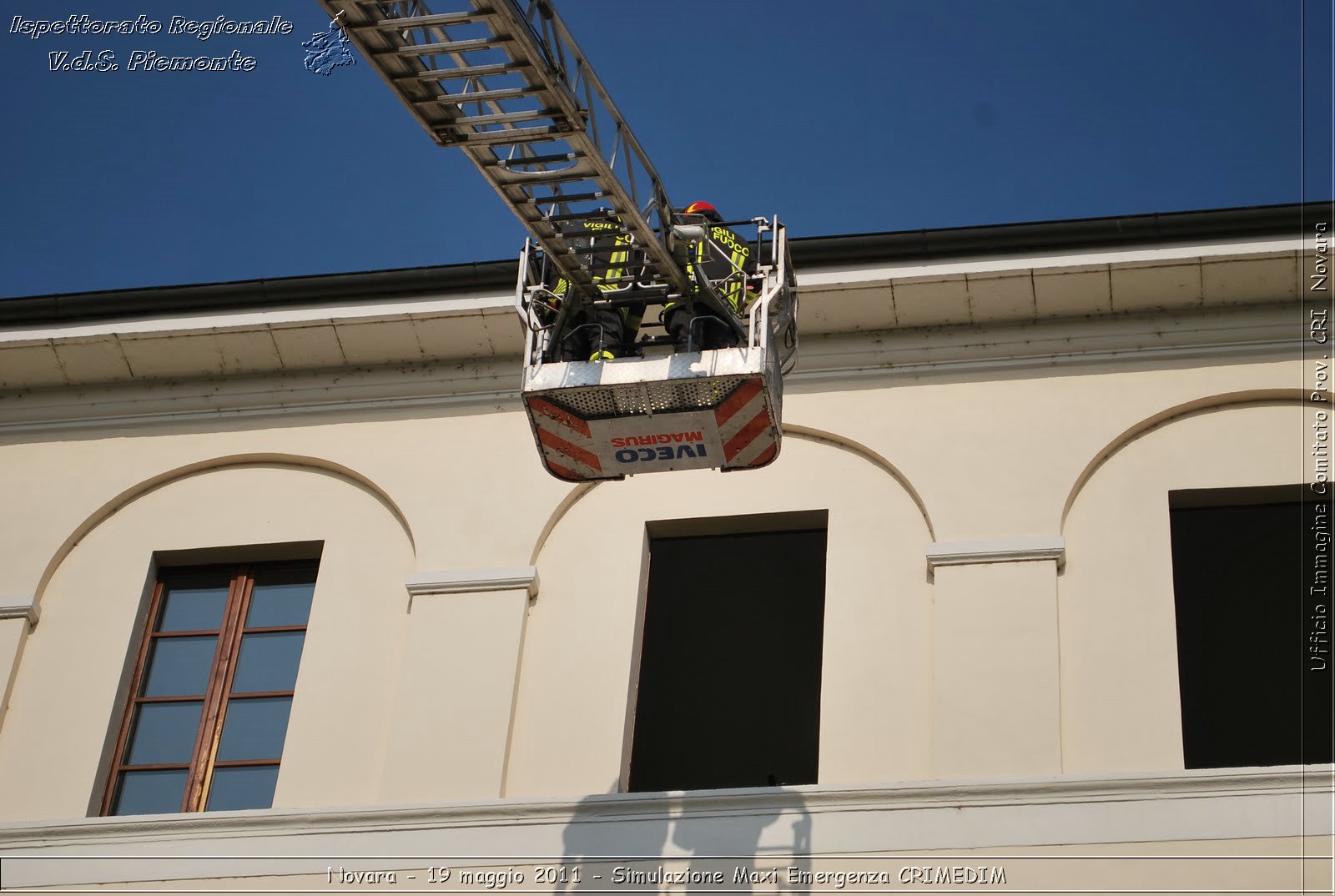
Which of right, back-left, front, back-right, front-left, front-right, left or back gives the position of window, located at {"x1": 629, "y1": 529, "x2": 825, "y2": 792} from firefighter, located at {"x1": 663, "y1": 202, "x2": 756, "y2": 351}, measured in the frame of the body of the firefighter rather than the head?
front-right

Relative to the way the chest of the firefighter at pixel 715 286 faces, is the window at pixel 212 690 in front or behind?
in front

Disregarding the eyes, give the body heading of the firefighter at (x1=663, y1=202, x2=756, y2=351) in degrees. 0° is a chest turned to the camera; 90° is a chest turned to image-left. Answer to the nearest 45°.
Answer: approximately 135°

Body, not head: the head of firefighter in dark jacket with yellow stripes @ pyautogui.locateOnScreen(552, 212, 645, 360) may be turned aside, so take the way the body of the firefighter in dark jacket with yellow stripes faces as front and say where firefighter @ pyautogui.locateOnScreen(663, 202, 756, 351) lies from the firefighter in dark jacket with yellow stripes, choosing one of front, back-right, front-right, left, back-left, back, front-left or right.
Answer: right

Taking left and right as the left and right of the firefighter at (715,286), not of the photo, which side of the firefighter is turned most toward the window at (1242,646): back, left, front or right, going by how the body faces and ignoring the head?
right

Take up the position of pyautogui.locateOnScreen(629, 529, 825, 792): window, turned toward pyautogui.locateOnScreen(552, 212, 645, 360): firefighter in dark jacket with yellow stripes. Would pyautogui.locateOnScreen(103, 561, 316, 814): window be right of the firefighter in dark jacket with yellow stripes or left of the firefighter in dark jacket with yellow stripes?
right

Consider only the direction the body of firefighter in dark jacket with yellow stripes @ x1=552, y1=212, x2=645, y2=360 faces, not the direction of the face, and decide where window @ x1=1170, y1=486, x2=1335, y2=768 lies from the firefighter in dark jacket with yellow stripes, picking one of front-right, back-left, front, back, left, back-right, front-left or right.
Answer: front-right

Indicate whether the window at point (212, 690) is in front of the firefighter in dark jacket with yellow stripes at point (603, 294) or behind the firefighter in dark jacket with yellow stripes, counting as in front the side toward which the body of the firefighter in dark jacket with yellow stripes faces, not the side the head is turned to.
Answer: in front

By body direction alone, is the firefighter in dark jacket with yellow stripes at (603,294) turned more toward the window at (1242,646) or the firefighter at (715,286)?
the window

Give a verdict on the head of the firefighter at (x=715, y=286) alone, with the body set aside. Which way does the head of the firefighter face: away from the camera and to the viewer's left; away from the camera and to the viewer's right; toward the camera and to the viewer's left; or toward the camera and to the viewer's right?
away from the camera and to the viewer's left

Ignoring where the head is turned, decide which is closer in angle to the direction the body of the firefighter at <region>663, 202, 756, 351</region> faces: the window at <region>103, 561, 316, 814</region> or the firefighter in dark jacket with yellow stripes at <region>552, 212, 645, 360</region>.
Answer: the window

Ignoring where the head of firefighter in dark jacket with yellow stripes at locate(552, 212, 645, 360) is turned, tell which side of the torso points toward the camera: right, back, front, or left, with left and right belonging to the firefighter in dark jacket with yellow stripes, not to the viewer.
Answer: back

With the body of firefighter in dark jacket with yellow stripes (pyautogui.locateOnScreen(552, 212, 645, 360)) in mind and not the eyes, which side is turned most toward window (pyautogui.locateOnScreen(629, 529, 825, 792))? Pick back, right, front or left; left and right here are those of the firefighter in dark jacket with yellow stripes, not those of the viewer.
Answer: front
